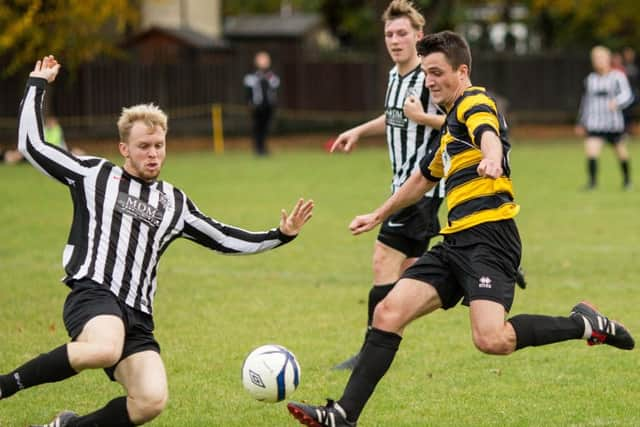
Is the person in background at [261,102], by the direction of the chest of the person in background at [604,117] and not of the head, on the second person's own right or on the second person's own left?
on the second person's own right

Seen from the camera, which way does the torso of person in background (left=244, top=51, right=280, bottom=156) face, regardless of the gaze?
toward the camera

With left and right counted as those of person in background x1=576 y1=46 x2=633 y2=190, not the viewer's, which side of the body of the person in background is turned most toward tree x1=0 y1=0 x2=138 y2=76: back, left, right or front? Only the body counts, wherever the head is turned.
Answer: right

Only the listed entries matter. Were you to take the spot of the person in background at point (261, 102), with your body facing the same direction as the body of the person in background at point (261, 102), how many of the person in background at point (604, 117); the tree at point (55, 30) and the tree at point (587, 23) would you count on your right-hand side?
1

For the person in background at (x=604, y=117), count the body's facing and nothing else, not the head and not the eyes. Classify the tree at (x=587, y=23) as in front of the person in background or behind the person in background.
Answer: behind

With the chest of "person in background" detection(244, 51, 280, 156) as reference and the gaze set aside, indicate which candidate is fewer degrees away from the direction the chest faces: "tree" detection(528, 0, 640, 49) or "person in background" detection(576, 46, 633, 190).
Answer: the person in background

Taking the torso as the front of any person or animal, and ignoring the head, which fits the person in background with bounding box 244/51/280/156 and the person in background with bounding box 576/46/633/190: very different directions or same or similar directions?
same or similar directions

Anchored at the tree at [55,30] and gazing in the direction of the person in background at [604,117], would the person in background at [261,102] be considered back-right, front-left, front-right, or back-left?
front-left

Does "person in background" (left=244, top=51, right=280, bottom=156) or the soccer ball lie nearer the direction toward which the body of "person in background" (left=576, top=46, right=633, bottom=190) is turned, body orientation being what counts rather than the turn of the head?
the soccer ball

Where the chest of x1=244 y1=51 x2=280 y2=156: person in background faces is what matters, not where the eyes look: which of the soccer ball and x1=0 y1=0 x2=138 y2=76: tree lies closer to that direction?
the soccer ball

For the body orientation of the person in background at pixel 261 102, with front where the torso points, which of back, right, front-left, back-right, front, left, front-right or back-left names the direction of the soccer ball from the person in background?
front

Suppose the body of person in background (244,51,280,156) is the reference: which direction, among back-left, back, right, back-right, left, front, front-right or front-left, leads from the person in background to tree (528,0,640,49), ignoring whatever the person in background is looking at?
back-left

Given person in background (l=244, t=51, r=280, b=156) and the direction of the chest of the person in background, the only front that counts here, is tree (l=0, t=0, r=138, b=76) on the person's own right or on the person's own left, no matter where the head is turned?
on the person's own right

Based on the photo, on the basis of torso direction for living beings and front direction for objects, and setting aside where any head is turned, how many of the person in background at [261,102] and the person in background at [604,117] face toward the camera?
2

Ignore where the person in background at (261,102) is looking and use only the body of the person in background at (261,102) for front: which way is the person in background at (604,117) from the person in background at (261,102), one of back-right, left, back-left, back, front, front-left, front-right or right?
front-left
